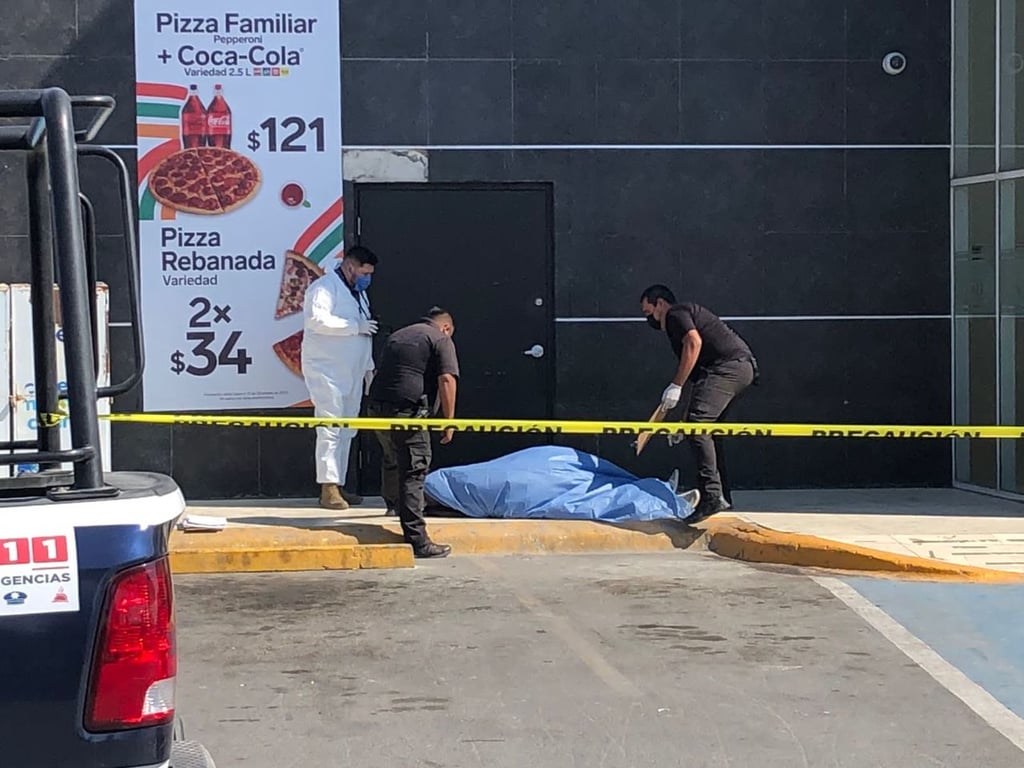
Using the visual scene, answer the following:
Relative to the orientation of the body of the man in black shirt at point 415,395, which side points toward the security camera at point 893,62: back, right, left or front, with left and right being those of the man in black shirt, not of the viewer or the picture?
front

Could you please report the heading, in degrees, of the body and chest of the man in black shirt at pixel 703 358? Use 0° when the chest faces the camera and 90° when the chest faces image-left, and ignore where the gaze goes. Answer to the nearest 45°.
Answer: approximately 90°

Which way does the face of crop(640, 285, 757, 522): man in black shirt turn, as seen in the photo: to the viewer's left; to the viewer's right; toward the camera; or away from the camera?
to the viewer's left

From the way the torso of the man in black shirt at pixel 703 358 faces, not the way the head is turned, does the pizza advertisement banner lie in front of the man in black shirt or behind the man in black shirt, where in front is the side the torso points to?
in front

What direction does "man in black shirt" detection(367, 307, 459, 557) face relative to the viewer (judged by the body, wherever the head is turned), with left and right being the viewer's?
facing away from the viewer and to the right of the viewer

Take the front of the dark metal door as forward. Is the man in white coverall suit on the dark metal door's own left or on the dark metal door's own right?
on the dark metal door's own right

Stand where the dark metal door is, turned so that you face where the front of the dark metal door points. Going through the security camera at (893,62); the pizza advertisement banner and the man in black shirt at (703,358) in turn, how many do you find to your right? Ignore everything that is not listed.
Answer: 1

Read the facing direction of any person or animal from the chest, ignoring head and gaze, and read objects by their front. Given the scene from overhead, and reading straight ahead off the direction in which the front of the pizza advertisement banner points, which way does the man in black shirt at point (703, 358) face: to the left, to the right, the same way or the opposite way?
to the right

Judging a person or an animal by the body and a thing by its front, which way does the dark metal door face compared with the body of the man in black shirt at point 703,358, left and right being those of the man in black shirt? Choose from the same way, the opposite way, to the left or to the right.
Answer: to the left

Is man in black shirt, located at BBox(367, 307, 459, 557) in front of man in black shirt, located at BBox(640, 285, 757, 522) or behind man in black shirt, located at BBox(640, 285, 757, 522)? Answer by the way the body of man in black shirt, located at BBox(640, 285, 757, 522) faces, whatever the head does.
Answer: in front

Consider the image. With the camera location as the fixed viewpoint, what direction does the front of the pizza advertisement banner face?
facing the viewer

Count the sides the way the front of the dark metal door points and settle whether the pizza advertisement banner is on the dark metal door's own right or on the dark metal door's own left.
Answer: on the dark metal door's own right

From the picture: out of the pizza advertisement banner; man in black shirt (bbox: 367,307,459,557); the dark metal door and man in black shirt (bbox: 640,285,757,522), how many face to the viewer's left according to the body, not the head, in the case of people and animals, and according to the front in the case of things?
1

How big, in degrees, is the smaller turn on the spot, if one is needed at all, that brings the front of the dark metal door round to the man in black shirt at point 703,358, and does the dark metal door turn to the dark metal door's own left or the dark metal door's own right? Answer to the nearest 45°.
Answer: approximately 45° to the dark metal door's own left
